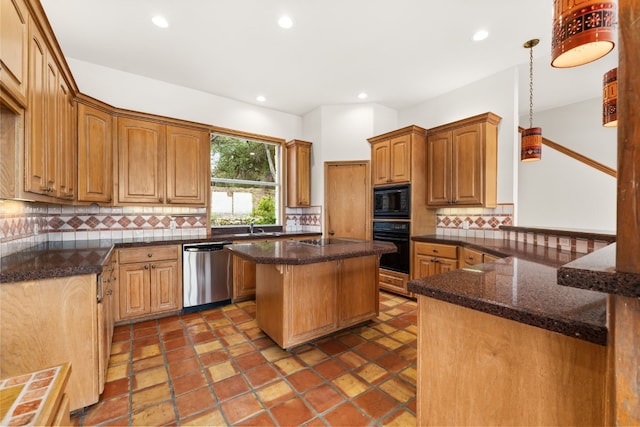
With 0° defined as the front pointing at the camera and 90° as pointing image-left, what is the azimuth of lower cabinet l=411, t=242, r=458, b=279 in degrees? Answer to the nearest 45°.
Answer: approximately 45°

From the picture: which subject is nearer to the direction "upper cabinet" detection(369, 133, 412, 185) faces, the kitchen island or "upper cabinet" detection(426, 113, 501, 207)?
the kitchen island

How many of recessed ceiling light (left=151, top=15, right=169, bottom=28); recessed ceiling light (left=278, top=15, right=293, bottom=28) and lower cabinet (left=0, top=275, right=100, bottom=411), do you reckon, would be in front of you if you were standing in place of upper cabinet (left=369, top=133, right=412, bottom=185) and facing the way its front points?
3

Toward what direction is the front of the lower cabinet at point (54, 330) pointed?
to the viewer's right
